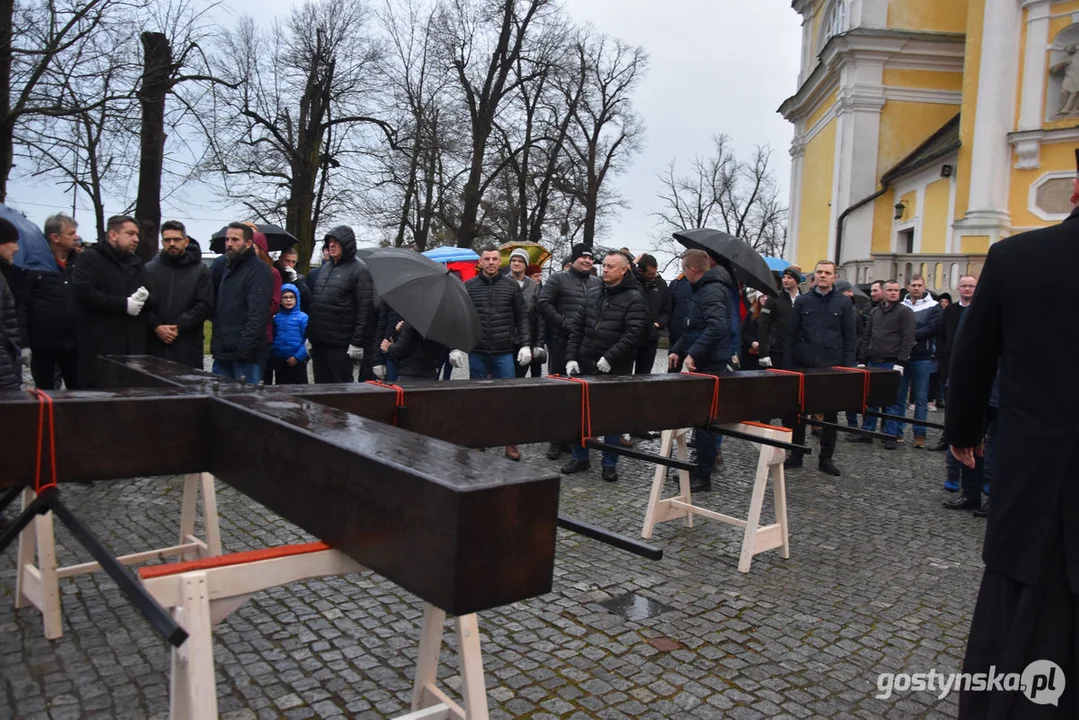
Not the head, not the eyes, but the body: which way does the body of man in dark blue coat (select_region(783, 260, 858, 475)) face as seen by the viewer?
toward the camera

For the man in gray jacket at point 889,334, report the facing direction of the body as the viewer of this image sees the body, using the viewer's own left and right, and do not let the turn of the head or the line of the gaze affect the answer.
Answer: facing the viewer and to the left of the viewer

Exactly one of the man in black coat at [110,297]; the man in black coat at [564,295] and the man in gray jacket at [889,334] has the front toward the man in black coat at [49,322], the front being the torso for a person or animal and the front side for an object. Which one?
the man in gray jacket

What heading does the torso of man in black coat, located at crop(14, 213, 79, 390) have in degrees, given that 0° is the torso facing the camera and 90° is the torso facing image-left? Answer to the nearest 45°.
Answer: approximately 315°

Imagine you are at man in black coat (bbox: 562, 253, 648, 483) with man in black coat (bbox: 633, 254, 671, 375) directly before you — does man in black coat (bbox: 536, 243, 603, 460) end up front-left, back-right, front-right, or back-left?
front-left

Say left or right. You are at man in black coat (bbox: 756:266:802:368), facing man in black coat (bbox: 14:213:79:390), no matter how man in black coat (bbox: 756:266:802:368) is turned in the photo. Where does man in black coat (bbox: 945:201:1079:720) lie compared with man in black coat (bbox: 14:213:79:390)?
left

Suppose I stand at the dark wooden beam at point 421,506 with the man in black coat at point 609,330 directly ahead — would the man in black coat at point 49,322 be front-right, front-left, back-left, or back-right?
front-left

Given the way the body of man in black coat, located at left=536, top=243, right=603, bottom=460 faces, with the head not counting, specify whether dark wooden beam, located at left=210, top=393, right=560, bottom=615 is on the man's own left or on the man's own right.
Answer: on the man's own right

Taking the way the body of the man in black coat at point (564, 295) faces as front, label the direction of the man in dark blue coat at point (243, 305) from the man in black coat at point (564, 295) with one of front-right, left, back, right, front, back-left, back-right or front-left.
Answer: right

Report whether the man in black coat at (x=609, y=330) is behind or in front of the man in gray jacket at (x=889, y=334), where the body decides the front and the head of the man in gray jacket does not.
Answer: in front

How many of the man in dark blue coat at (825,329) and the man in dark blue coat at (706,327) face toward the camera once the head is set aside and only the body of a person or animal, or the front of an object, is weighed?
1

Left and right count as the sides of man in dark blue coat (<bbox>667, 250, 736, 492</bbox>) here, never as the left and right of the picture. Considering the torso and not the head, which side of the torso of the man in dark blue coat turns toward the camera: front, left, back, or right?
left

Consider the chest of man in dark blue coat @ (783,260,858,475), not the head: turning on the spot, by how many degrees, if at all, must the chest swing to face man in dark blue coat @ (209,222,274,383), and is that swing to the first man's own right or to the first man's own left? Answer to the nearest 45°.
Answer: approximately 45° to the first man's own right

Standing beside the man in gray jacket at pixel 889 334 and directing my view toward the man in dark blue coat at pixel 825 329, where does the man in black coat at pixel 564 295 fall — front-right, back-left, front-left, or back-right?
front-right

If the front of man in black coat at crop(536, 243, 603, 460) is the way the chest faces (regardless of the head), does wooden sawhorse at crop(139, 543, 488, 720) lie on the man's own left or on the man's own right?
on the man's own right
